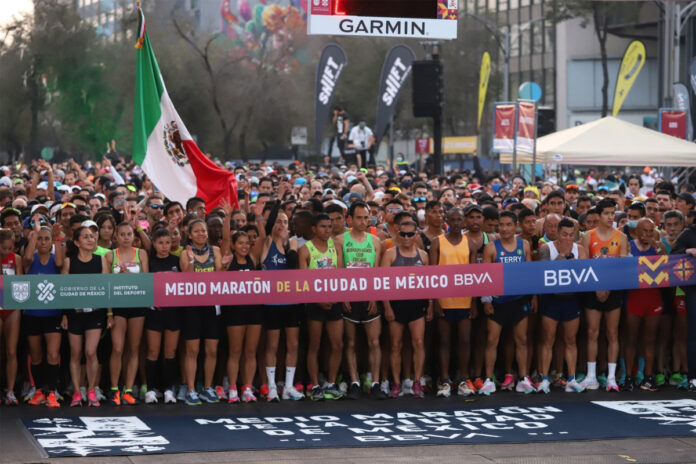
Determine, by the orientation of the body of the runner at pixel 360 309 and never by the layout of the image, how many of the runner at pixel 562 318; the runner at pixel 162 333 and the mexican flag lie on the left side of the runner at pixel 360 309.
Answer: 1

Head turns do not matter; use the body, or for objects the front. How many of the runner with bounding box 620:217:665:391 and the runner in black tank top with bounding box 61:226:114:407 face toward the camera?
2

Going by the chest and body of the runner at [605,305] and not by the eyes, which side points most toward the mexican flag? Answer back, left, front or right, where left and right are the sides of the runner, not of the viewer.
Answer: right

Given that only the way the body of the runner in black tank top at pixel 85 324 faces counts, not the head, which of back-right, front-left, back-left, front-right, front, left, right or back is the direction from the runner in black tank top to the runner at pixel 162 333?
left

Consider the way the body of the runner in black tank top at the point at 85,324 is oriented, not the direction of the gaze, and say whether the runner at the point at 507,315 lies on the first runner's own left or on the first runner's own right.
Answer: on the first runner's own left
